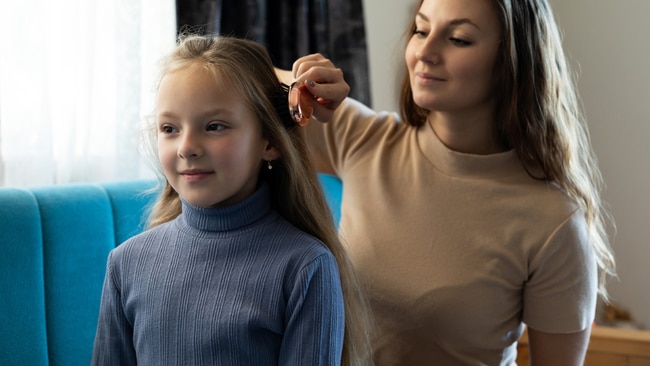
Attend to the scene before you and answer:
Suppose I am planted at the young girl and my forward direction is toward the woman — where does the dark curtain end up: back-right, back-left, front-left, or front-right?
front-left

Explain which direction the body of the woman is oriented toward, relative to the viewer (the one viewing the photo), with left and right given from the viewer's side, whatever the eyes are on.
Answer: facing the viewer and to the left of the viewer

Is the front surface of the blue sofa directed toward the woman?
no

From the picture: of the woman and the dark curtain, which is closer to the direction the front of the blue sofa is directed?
the woman

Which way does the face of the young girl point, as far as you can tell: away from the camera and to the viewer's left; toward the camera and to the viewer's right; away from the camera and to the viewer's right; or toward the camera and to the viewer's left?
toward the camera and to the viewer's left

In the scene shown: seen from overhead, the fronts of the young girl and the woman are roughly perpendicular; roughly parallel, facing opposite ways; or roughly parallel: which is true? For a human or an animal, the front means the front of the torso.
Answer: roughly parallel

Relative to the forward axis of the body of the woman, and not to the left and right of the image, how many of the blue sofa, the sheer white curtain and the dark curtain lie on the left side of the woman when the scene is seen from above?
0

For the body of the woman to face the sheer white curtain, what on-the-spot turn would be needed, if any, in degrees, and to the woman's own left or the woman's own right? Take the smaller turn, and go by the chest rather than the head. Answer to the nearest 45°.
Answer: approximately 45° to the woman's own right

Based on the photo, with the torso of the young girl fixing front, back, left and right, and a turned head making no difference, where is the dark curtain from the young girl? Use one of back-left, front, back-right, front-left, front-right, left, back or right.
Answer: back-right

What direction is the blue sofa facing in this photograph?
toward the camera

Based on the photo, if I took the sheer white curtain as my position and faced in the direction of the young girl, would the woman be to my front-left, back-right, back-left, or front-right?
front-left

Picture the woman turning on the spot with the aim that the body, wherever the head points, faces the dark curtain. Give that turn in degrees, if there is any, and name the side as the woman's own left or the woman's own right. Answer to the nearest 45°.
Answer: approximately 90° to the woman's own right

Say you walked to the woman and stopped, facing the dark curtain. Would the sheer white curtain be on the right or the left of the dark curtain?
left
